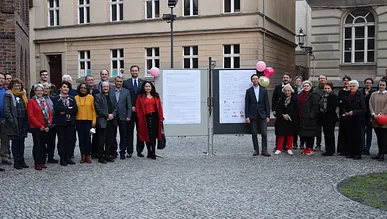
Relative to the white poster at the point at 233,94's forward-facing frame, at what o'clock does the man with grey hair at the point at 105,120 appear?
The man with grey hair is roughly at 2 o'clock from the white poster.

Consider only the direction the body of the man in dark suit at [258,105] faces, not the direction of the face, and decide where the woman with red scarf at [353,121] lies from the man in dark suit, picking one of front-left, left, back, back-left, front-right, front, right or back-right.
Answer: left

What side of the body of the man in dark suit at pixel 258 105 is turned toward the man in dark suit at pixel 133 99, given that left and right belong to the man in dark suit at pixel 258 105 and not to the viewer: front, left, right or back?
right

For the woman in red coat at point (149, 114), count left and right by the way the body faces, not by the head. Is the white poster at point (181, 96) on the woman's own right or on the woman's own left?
on the woman's own left

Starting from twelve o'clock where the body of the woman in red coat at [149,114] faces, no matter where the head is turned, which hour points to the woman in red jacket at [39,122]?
the woman in red jacket at [39,122] is roughly at 2 o'clock from the woman in red coat at [149,114].

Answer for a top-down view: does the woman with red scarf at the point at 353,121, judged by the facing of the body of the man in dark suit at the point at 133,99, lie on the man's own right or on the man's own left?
on the man's own left

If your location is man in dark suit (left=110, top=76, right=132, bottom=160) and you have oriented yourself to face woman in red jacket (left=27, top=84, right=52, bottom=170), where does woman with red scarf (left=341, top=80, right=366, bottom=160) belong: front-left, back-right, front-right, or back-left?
back-left

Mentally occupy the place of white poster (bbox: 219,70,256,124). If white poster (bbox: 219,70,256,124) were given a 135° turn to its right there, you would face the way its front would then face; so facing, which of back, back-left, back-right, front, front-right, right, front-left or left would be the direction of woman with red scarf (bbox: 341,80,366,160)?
back-right

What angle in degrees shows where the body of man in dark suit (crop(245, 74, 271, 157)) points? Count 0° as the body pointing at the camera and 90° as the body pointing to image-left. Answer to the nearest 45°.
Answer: approximately 0°

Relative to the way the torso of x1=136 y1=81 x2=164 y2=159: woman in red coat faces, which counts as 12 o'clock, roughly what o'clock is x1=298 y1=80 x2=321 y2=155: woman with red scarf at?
The woman with red scarf is roughly at 9 o'clock from the woman in red coat.
